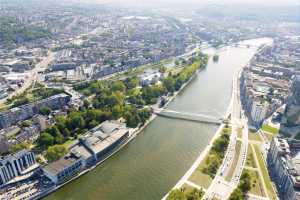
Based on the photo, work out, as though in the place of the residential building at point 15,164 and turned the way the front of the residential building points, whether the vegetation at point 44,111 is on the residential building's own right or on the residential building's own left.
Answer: on the residential building's own left

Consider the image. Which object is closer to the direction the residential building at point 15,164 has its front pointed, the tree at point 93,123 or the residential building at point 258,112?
the residential building

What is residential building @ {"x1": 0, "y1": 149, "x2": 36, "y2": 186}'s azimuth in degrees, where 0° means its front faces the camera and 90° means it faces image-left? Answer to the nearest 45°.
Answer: approximately 315°

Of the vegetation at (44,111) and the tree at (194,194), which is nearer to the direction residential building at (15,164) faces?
the tree

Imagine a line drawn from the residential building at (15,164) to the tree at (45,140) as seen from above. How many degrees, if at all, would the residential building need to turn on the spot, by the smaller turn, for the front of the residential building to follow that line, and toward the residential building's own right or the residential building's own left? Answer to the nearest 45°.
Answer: approximately 90° to the residential building's own left

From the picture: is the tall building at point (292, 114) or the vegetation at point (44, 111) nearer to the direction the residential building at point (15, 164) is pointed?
the tall building

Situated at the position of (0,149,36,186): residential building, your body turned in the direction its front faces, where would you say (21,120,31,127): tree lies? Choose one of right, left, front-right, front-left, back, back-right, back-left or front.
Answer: back-left
